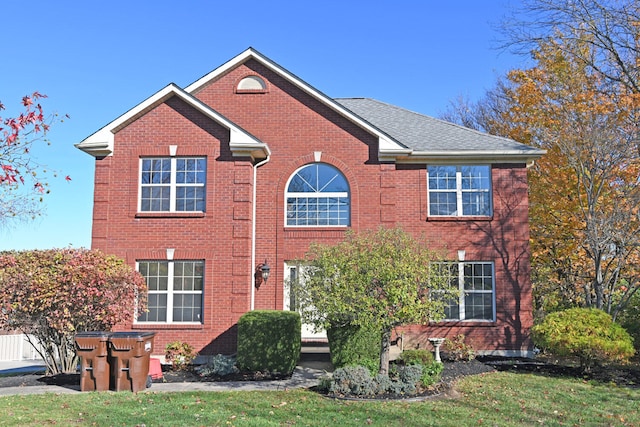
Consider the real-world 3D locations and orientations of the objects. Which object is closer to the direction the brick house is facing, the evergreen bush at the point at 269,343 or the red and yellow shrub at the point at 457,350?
the evergreen bush

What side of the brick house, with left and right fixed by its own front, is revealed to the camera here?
front

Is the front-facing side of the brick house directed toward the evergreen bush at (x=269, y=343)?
yes

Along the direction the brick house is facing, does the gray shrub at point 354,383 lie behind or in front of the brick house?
in front

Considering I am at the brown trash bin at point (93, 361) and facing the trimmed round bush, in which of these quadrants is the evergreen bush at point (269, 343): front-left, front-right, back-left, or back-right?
front-left

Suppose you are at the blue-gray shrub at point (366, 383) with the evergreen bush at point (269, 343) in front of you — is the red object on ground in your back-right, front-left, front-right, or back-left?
front-left

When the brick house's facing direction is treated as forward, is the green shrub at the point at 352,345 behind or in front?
in front

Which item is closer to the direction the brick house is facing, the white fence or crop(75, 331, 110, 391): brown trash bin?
the brown trash bin

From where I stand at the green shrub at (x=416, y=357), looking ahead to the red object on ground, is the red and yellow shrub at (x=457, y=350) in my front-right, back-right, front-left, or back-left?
back-right

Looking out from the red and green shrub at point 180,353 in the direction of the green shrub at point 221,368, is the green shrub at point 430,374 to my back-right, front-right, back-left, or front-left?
front-left
